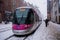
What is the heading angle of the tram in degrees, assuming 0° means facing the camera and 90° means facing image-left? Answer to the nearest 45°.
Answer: approximately 45°
